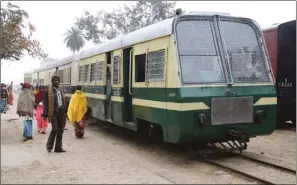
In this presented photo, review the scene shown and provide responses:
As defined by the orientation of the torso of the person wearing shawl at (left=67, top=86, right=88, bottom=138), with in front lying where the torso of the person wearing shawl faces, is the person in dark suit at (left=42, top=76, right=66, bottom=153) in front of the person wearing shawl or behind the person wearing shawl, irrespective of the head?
behind

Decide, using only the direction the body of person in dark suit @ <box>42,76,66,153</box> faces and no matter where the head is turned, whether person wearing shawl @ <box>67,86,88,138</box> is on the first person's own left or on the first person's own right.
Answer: on the first person's own left

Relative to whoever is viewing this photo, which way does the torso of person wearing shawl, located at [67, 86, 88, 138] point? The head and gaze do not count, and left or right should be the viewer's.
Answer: facing away from the viewer

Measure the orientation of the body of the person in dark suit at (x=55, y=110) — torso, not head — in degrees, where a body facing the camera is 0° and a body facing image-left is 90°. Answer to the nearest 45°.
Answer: approximately 315°

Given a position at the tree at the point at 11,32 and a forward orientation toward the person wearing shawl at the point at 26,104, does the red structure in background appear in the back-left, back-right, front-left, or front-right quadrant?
front-left

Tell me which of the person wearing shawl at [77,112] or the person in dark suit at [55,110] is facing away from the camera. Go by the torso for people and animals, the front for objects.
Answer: the person wearing shawl
